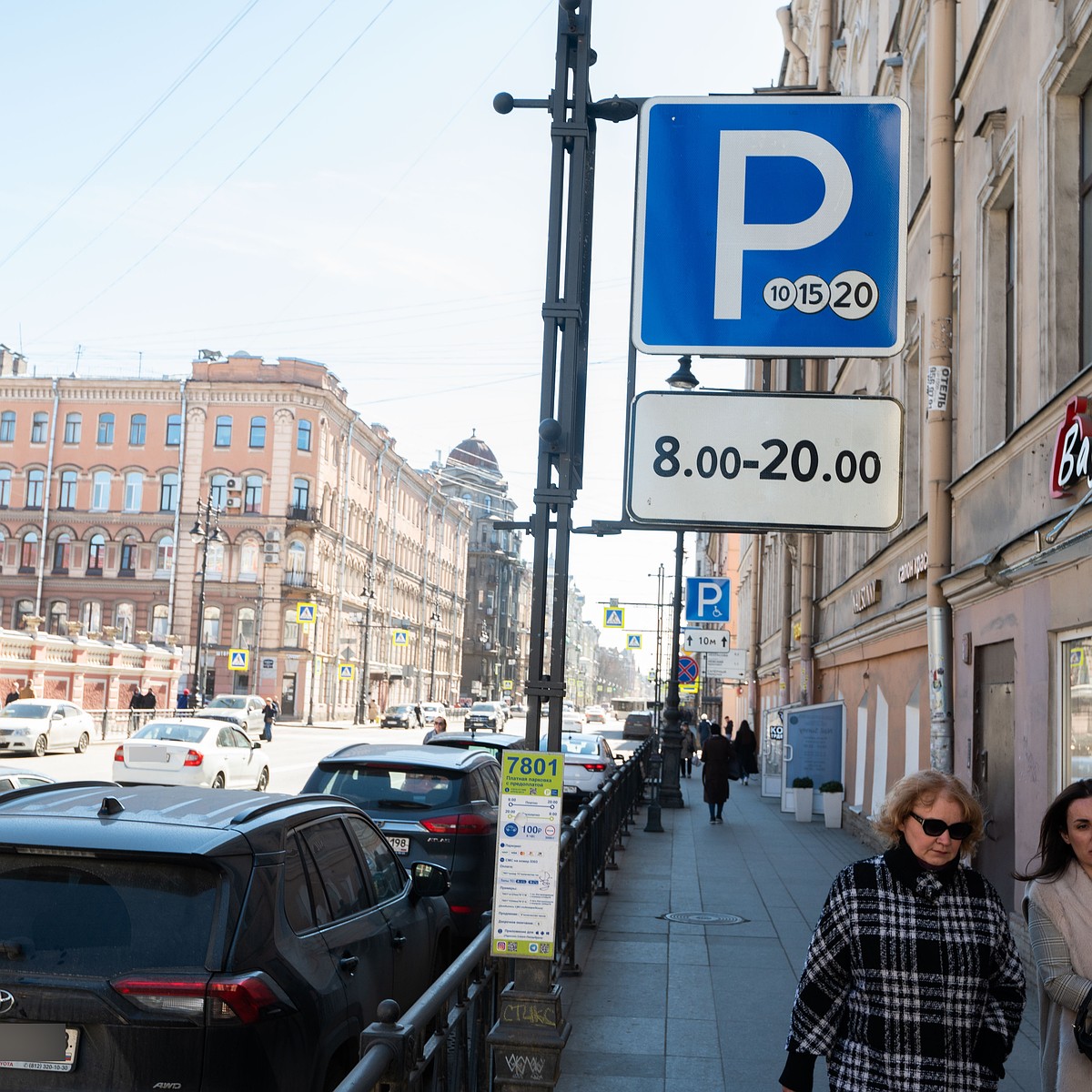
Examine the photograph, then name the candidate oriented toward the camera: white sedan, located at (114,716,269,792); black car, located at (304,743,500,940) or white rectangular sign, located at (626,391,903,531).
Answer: the white rectangular sign

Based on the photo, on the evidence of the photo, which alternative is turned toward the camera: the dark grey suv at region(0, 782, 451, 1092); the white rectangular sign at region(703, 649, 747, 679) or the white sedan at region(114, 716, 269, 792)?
the white rectangular sign

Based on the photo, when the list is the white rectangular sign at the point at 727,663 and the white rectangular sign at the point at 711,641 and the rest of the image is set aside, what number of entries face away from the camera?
0

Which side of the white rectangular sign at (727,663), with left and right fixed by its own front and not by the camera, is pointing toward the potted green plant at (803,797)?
front

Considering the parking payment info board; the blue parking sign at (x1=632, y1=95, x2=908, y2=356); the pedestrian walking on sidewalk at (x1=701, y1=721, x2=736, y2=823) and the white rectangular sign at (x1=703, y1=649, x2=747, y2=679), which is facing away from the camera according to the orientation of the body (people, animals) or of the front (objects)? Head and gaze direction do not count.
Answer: the pedestrian walking on sidewalk

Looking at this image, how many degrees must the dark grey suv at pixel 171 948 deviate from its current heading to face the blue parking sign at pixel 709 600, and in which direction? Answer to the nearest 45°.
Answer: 0° — it already faces it

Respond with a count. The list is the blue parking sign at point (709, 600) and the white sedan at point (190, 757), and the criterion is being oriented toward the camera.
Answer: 1

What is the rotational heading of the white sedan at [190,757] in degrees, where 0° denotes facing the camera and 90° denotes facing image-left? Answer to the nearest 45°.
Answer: approximately 225°

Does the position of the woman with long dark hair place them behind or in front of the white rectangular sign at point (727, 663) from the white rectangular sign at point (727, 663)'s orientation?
in front

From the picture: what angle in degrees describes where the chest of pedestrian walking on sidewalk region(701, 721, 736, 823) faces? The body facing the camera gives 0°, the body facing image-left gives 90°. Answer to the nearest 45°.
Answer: approximately 180°

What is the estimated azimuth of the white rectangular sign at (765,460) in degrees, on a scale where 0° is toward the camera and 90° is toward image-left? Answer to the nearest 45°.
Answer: approximately 0°

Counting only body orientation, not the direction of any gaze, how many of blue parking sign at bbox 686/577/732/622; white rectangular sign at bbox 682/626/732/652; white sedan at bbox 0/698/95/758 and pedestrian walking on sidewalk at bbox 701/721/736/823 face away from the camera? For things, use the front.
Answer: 1

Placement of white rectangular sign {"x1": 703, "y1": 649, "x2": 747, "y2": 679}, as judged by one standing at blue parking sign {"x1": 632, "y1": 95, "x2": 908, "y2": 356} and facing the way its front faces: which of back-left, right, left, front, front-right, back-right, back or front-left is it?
back

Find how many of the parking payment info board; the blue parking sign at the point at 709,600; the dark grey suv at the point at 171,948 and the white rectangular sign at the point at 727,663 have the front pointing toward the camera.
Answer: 3

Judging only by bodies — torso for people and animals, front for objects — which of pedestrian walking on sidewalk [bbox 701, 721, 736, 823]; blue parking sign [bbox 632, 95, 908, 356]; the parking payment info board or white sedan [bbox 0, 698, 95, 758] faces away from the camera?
the pedestrian walking on sidewalk
